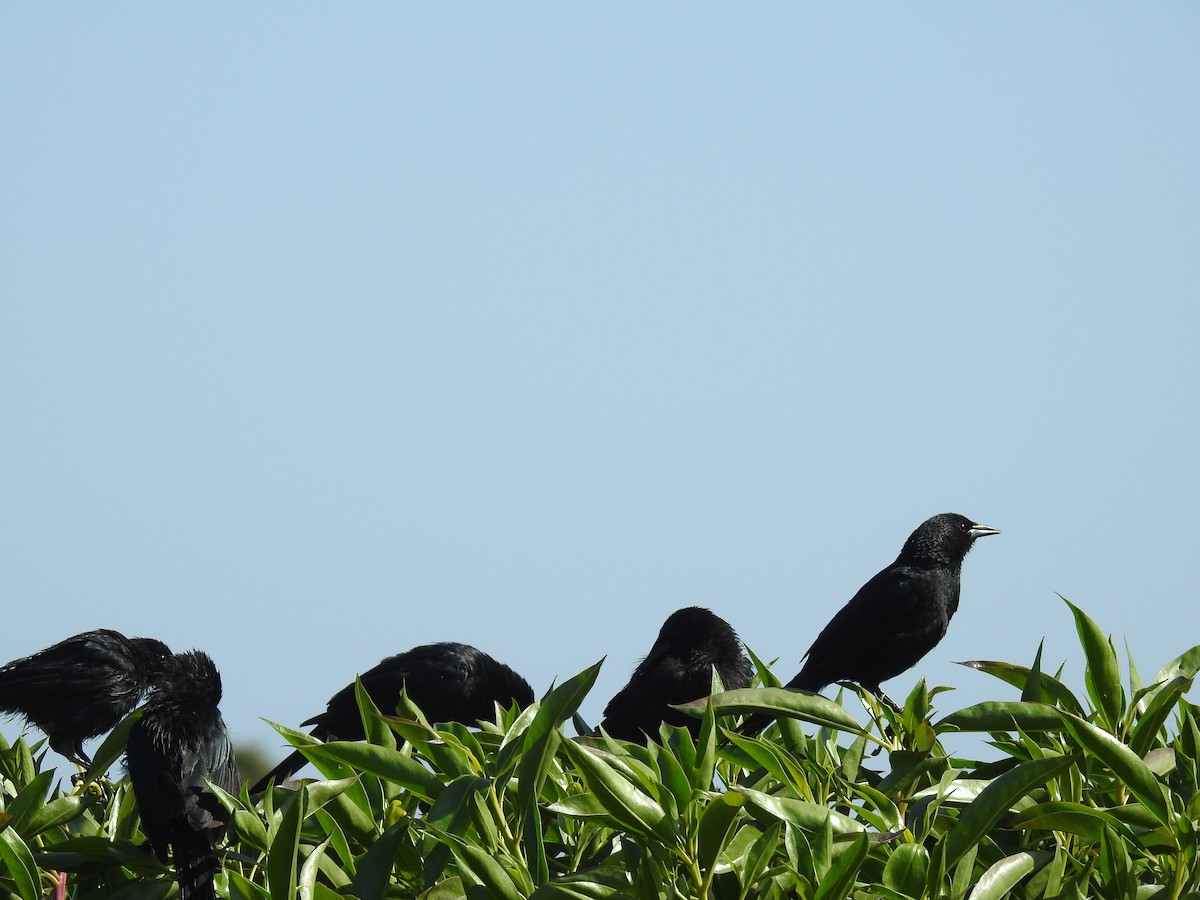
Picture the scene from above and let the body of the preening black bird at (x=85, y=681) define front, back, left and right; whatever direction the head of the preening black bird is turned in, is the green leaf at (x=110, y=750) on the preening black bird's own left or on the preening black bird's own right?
on the preening black bird's own right

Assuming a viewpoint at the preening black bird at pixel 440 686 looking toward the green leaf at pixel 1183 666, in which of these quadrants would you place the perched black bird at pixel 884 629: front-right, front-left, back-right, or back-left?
front-left

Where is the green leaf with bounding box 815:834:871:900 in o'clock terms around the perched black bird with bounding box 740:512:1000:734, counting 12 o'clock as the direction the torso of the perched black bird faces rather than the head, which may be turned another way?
The green leaf is roughly at 3 o'clock from the perched black bird.

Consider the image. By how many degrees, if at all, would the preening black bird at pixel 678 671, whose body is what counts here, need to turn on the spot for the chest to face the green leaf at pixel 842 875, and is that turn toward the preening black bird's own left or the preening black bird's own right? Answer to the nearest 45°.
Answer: approximately 90° to the preening black bird's own right

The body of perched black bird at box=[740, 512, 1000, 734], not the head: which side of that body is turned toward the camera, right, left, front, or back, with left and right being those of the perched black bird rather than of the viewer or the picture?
right

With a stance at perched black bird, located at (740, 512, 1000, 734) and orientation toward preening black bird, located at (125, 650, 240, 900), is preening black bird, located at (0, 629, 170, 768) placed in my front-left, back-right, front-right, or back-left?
front-right

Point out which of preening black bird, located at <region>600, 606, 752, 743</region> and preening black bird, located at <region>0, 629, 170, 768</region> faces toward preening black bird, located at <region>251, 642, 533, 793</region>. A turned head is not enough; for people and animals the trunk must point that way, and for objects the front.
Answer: preening black bird, located at <region>0, 629, 170, 768</region>

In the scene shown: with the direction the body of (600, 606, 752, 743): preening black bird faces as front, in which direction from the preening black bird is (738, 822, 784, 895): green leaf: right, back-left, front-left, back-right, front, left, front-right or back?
right

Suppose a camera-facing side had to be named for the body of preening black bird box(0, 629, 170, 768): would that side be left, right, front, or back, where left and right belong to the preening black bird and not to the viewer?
right

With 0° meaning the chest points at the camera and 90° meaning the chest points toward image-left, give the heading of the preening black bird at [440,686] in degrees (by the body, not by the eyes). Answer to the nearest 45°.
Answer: approximately 270°

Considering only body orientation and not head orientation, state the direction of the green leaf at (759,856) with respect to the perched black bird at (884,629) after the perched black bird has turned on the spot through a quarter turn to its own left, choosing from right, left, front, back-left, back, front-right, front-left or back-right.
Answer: back

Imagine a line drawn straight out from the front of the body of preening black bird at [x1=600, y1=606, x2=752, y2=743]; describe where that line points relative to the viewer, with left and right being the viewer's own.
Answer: facing to the right of the viewer

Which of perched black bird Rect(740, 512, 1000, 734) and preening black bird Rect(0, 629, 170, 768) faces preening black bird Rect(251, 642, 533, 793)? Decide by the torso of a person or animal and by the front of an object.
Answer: preening black bird Rect(0, 629, 170, 768)
